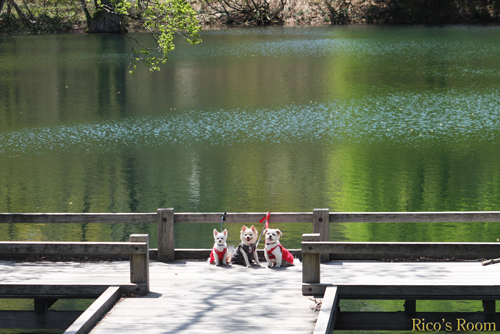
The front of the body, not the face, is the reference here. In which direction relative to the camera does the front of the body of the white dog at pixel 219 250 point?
toward the camera

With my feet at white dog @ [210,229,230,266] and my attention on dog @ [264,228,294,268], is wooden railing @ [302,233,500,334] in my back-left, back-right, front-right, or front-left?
front-right

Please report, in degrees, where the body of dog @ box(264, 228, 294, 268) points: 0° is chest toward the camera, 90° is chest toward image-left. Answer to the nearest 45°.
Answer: approximately 45°

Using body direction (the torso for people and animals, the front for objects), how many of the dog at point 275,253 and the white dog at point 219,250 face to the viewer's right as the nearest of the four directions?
0
